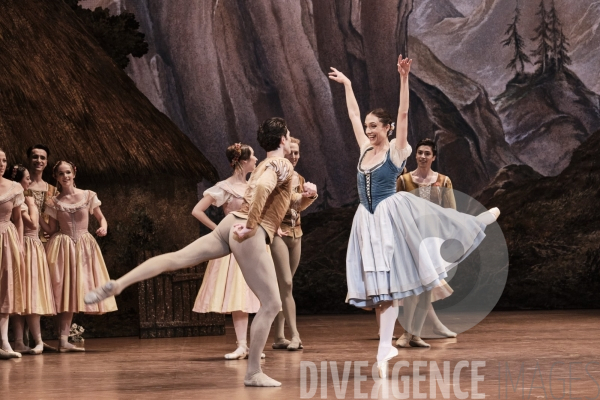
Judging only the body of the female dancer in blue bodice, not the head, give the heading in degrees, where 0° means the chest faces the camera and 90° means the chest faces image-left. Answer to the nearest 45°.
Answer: approximately 45°

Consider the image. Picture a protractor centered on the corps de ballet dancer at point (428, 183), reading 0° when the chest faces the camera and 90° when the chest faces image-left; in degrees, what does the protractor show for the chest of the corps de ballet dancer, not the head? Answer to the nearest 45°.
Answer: approximately 0°

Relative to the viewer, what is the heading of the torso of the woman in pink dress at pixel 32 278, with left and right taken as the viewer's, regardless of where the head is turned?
facing to the right of the viewer

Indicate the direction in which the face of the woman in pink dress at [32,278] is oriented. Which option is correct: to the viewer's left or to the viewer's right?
to the viewer's right
